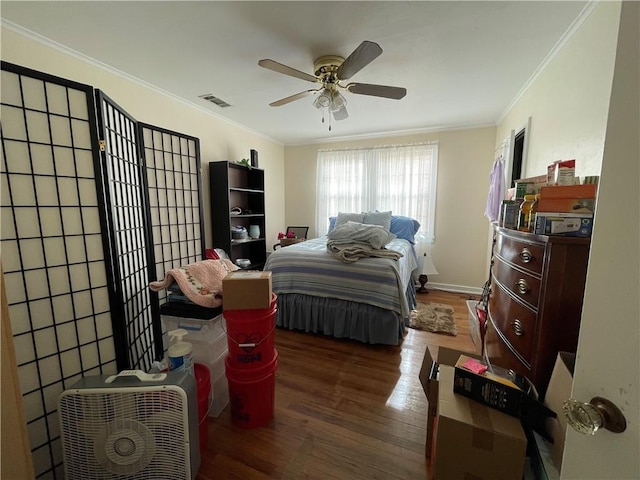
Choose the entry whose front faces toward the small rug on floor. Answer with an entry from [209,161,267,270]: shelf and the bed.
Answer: the shelf

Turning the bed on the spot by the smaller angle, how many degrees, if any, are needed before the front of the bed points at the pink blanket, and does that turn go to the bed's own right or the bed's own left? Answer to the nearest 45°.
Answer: approximately 45° to the bed's own right

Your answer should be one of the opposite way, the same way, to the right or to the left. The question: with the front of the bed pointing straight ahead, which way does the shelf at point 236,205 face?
to the left

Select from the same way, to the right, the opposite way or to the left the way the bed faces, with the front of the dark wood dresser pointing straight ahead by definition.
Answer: to the left

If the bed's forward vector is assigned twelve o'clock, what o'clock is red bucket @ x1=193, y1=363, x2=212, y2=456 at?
The red bucket is roughly at 1 o'clock from the bed.

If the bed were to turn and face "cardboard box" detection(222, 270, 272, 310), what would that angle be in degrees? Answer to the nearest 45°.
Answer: approximately 45° to its right

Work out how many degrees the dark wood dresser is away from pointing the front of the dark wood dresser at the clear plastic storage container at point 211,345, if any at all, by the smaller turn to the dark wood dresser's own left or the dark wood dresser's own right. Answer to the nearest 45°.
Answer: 0° — it already faces it

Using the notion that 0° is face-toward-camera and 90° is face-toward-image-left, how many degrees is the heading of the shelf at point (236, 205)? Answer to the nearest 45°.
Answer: approximately 315°

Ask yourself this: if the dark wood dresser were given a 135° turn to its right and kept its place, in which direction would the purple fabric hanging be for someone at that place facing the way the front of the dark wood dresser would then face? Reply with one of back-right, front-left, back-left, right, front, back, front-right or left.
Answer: front

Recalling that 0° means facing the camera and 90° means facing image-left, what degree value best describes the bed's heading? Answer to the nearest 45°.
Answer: approximately 0°

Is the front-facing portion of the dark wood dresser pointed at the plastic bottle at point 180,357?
yes

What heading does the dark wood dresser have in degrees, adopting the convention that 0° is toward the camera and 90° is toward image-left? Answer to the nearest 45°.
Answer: approximately 45°
